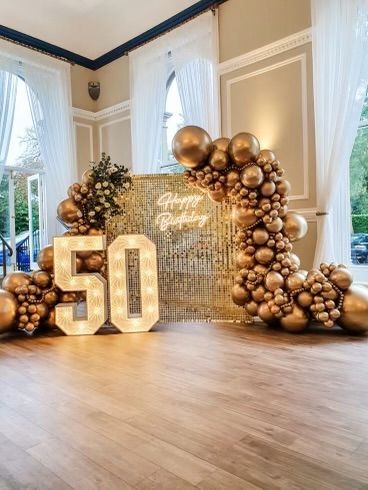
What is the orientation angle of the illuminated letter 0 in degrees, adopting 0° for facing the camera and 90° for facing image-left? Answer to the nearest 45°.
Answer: approximately 0°

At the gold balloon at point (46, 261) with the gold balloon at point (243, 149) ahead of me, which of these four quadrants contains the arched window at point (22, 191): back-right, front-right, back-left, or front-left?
back-left

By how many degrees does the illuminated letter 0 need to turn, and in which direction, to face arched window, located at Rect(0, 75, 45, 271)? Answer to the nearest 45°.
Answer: approximately 135° to its right

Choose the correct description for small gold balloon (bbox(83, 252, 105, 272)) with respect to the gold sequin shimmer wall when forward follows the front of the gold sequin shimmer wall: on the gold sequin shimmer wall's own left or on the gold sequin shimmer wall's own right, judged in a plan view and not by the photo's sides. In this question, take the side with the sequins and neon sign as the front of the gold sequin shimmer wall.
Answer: on the gold sequin shimmer wall's own right

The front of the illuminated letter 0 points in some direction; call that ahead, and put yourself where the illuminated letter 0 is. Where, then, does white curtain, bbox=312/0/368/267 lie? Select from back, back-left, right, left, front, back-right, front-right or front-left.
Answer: left

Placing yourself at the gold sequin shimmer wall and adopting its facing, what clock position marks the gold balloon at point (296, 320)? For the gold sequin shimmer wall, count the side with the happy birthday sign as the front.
The gold balloon is roughly at 10 o'clock from the gold sequin shimmer wall.

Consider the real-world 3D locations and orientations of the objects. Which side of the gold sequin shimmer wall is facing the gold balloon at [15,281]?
right

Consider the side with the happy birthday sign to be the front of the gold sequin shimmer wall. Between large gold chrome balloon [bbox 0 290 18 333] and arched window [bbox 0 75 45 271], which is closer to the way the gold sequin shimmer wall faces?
the large gold chrome balloon

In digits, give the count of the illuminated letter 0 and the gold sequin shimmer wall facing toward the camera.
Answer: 2

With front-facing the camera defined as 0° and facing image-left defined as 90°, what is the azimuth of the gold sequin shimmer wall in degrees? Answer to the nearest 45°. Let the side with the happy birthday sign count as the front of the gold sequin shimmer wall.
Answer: approximately 0°

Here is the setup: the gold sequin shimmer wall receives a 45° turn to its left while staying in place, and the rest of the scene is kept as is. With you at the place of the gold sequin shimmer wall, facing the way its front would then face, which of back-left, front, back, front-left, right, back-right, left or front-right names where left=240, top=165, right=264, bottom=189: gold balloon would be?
front

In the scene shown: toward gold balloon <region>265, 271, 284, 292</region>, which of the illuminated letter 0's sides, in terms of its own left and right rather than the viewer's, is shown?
left

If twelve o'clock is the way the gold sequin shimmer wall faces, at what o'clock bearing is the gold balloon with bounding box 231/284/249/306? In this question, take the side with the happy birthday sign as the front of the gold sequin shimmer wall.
The gold balloon is roughly at 10 o'clock from the gold sequin shimmer wall.
